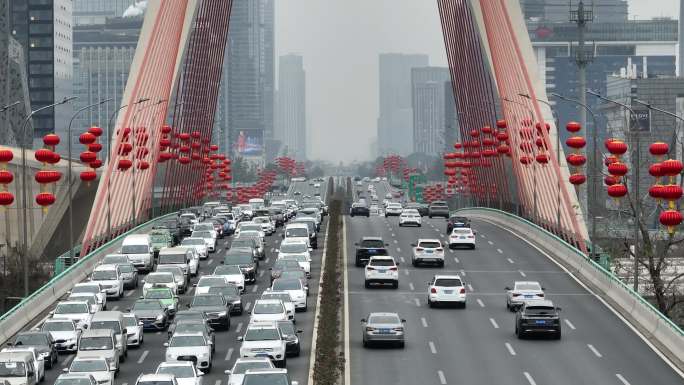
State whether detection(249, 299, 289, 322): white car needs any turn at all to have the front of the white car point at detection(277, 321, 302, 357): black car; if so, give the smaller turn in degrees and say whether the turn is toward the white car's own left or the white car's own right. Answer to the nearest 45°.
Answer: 0° — it already faces it

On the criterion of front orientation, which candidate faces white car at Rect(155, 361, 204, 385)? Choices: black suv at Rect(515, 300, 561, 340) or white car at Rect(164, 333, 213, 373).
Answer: white car at Rect(164, 333, 213, 373)

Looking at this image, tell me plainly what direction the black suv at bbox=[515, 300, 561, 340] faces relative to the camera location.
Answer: facing away from the viewer

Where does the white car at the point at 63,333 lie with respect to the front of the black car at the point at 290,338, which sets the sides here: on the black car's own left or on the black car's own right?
on the black car's own right

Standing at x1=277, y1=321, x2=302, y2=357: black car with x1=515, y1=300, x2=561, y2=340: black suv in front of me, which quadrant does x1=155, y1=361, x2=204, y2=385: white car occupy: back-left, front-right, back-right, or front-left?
back-right

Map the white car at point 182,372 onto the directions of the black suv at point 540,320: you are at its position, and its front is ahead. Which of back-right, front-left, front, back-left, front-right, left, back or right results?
back-left

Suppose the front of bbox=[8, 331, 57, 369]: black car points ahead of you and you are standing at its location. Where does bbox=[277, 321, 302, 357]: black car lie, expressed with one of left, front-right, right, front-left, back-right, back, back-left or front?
back-left

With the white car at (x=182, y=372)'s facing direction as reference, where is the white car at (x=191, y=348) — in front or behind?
behind

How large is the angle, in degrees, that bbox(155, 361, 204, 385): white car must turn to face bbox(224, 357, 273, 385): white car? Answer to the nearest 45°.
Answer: approximately 90° to its left

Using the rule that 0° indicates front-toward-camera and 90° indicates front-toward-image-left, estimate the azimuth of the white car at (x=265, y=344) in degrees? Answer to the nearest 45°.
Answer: approximately 0°

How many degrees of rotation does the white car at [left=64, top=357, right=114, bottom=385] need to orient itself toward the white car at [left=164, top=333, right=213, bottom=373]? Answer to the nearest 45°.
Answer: approximately 135° to its left
